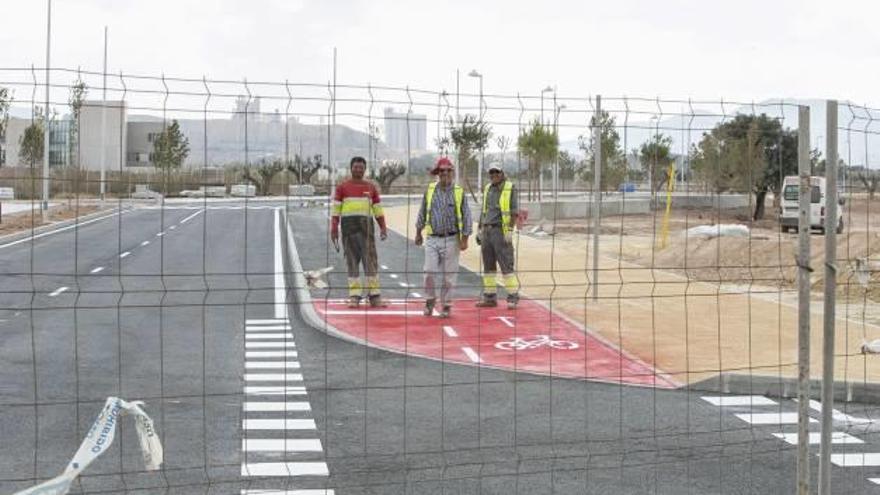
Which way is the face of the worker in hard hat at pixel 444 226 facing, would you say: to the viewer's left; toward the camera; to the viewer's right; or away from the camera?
toward the camera

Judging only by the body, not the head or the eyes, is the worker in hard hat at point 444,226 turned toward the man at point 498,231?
no

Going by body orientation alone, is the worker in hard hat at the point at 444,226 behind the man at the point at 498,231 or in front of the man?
in front

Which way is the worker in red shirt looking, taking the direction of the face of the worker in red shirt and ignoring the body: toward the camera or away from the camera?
toward the camera

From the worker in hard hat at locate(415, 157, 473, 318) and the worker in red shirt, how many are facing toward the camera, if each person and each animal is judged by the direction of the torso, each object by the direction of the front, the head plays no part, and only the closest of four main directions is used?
2

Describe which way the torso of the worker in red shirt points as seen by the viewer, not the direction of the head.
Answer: toward the camera

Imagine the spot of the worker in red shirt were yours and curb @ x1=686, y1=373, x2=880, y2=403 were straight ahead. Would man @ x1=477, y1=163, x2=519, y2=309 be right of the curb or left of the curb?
left

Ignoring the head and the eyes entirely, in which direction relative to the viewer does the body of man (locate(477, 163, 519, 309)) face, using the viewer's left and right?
facing the viewer and to the left of the viewer

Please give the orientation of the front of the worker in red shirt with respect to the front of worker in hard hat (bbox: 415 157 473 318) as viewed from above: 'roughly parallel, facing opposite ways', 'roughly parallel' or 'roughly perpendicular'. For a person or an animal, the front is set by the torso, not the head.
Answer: roughly parallel

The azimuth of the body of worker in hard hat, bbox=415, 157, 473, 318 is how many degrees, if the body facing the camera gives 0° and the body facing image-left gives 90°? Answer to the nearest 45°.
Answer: approximately 0°
